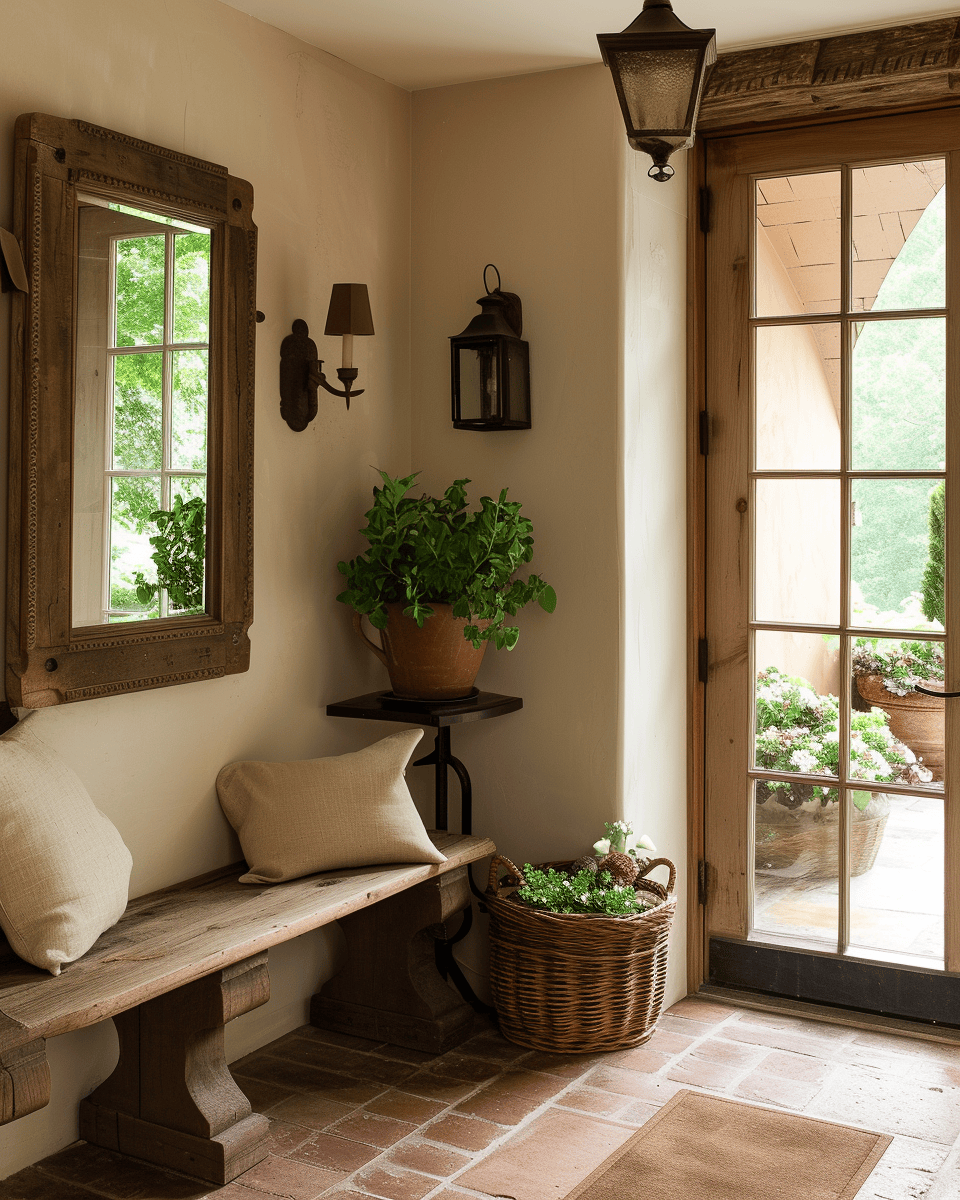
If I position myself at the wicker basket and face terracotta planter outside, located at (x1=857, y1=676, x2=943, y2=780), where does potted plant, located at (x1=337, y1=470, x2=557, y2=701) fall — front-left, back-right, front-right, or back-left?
back-left

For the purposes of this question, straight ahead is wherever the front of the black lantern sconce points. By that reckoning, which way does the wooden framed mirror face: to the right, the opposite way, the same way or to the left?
to the left

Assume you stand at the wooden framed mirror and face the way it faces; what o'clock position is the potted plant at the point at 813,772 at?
The potted plant is roughly at 10 o'clock from the wooden framed mirror.

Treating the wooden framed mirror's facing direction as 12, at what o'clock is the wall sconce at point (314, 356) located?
The wall sconce is roughly at 9 o'clock from the wooden framed mirror.

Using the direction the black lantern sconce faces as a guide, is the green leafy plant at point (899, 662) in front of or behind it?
behind

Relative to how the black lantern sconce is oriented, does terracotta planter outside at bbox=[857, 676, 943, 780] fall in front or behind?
behind

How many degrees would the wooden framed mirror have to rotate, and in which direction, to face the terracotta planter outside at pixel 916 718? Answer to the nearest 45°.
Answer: approximately 45° to its left

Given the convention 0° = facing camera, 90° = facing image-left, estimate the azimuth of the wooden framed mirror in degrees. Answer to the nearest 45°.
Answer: approximately 315°
